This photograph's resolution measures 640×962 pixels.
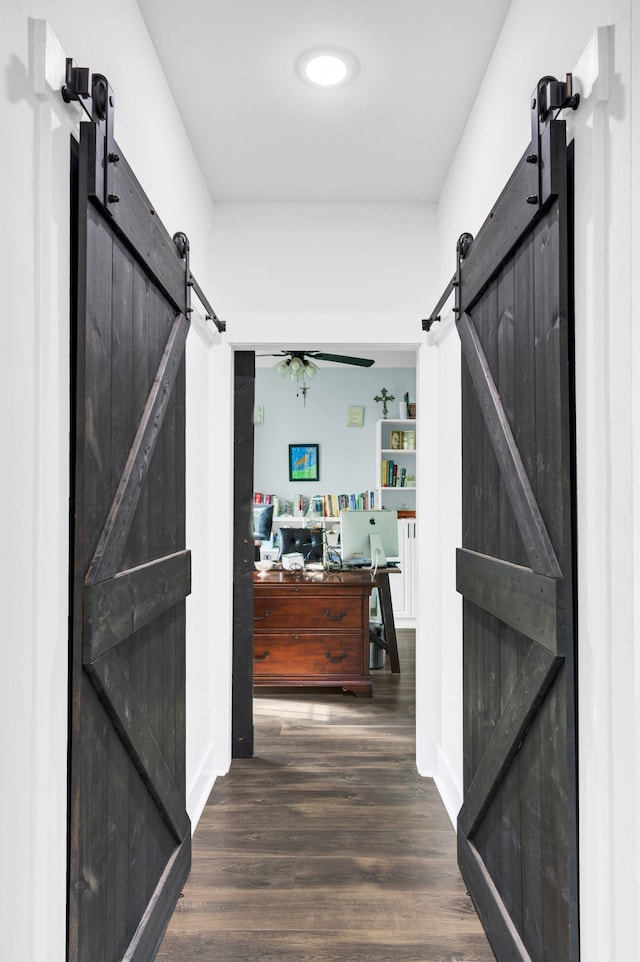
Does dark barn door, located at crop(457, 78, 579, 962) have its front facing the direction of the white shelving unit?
no

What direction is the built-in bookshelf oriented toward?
toward the camera

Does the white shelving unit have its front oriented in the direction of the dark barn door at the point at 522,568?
yes

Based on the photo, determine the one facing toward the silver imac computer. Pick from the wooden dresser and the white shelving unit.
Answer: the white shelving unit

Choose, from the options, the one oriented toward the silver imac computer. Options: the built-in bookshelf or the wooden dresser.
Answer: the built-in bookshelf

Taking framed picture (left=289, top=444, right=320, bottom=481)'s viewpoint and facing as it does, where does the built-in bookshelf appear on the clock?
The built-in bookshelf is roughly at 9 o'clock from the framed picture.

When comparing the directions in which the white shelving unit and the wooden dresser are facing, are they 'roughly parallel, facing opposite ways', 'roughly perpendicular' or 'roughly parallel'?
roughly parallel

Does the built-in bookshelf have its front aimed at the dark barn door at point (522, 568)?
yes

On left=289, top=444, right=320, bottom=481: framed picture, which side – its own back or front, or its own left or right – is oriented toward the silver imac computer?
front

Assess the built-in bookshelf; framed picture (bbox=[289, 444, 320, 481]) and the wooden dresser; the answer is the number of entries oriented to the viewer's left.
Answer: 0

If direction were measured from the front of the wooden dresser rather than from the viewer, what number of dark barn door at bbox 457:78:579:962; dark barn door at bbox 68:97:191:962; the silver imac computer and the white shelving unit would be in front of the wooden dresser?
2

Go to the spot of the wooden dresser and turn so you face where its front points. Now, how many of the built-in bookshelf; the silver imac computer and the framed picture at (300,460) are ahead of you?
0

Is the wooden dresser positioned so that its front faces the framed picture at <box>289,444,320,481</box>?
no

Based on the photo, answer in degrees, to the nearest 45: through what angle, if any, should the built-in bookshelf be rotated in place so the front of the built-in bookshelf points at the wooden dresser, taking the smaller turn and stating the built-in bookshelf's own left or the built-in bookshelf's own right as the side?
0° — it already faces it

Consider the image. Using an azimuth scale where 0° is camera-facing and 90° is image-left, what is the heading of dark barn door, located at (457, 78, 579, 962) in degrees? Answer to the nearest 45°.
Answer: approximately 90°
